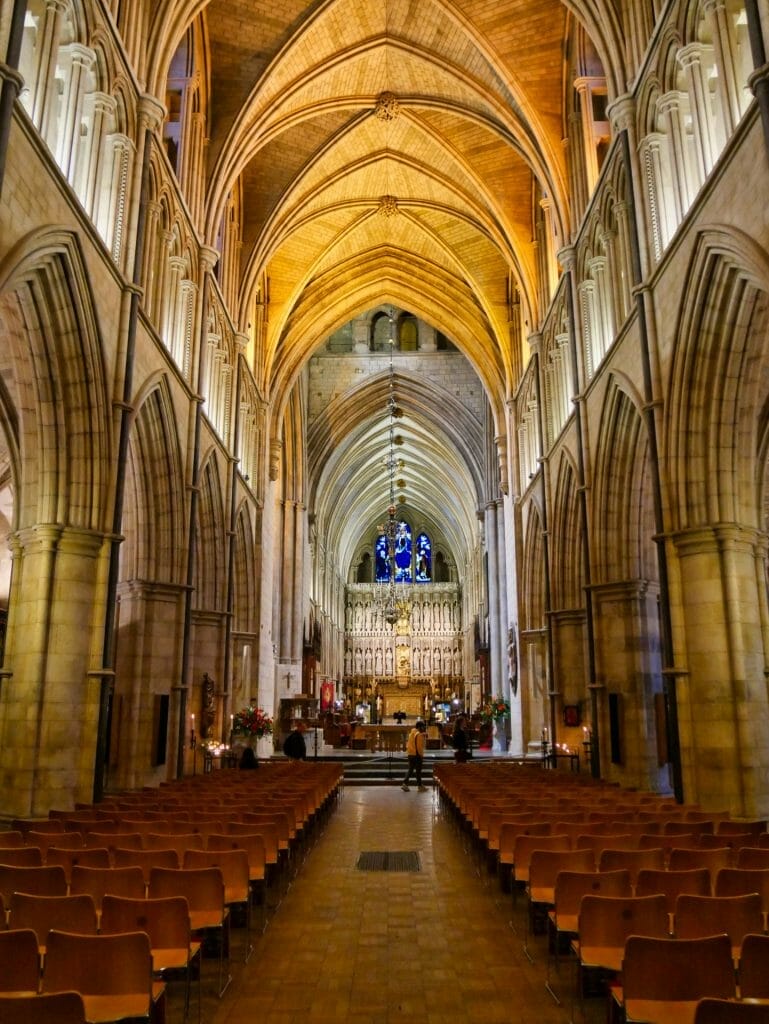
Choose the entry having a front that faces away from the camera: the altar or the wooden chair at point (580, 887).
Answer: the wooden chair

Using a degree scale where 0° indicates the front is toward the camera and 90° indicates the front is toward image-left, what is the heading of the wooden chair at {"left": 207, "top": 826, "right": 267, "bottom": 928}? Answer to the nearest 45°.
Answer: approximately 180°

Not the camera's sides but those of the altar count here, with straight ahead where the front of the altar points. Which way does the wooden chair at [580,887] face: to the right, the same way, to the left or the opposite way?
the opposite way

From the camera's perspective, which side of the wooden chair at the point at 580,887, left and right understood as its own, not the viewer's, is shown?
back

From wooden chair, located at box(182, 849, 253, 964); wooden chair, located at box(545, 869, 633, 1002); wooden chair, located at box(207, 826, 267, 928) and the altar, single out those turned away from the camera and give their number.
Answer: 3

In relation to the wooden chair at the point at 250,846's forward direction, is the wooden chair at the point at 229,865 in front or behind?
behind

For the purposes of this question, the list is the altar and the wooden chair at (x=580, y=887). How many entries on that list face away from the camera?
1

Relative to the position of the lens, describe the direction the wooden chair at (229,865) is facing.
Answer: facing away from the viewer

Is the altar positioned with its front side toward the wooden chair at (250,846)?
yes
